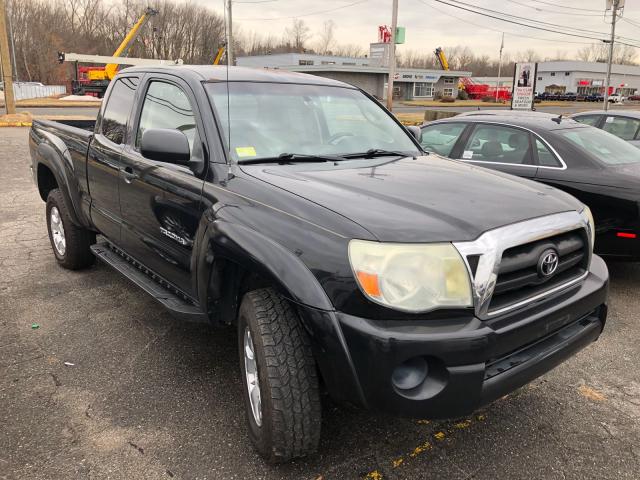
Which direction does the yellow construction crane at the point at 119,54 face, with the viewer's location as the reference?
facing to the right of the viewer

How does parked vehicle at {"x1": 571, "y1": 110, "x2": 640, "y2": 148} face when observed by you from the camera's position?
facing away from the viewer and to the left of the viewer

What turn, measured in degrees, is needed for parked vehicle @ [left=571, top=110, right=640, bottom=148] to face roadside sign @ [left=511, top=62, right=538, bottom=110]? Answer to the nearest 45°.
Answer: approximately 45° to its right

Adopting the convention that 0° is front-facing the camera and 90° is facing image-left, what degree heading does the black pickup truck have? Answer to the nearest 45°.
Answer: approximately 315°

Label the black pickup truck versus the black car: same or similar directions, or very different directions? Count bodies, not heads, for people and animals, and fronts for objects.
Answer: very different directions

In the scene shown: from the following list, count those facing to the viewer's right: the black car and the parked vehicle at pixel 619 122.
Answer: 0

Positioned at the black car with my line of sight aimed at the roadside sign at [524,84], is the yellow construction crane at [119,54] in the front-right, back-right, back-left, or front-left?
front-left

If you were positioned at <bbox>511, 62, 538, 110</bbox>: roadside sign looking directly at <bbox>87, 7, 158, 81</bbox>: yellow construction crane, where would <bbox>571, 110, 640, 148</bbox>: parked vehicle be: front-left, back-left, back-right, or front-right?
back-left

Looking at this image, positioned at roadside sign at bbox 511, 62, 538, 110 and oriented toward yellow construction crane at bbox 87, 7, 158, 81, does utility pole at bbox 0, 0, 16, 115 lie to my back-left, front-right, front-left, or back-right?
front-left

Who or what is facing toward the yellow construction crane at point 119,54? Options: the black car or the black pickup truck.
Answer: the black car

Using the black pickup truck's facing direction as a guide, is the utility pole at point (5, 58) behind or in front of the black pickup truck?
behind

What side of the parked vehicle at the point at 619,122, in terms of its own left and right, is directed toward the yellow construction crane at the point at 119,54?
front

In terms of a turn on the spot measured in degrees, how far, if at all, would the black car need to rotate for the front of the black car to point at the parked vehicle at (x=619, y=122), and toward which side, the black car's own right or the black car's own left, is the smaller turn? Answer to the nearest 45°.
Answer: approximately 45° to the black car's own right
